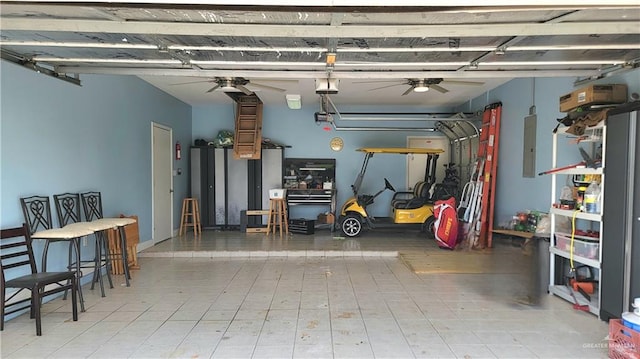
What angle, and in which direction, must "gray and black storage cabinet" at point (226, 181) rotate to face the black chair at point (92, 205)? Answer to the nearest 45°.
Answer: approximately 45° to its right

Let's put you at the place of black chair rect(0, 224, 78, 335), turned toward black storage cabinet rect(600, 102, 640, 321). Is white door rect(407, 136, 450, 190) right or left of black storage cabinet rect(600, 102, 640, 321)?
left

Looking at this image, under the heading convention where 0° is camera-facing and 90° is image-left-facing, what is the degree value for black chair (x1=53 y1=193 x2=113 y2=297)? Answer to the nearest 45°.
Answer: approximately 315°

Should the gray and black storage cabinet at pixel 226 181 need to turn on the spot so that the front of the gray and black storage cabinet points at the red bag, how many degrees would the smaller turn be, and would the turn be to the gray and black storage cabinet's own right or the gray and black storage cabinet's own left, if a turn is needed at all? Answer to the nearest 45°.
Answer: approximately 45° to the gray and black storage cabinet's own left

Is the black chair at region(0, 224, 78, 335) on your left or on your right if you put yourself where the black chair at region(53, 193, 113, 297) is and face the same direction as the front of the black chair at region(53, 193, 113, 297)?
on your right

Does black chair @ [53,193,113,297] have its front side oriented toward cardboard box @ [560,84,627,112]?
yes

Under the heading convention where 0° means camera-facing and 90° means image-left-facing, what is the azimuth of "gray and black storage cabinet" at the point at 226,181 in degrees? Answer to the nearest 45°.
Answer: approximately 0°

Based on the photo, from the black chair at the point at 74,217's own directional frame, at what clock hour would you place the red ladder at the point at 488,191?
The red ladder is roughly at 11 o'clock from the black chair.
